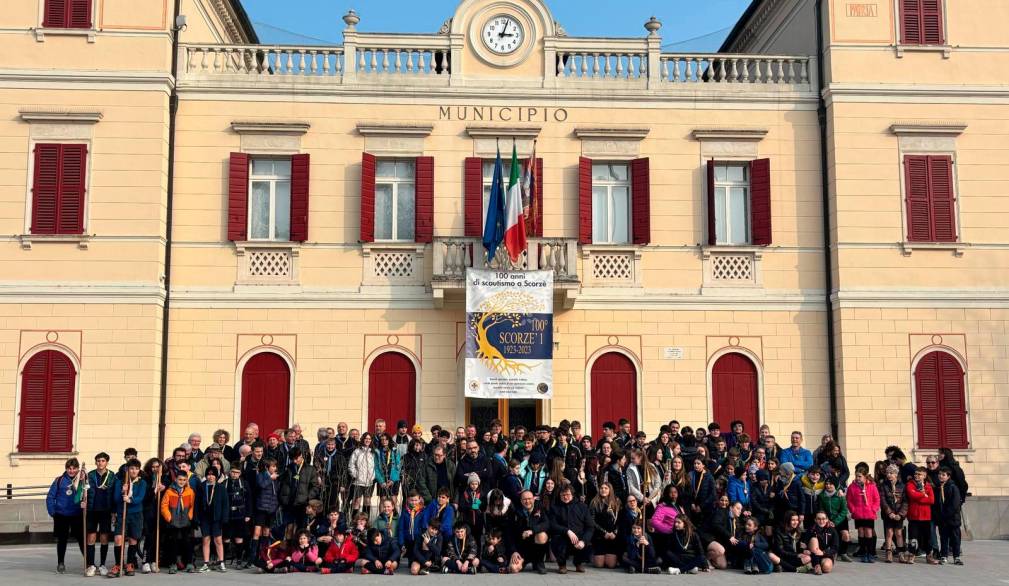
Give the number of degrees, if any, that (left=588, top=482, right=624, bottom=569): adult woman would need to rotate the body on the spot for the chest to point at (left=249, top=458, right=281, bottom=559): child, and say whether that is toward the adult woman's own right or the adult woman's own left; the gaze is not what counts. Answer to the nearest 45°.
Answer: approximately 90° to the adult woman's own right

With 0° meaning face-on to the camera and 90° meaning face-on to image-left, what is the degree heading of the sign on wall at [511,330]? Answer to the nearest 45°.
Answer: approximately 0°

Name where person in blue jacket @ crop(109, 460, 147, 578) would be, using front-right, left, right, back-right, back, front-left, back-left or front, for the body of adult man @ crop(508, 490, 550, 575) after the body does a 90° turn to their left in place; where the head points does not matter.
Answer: back
